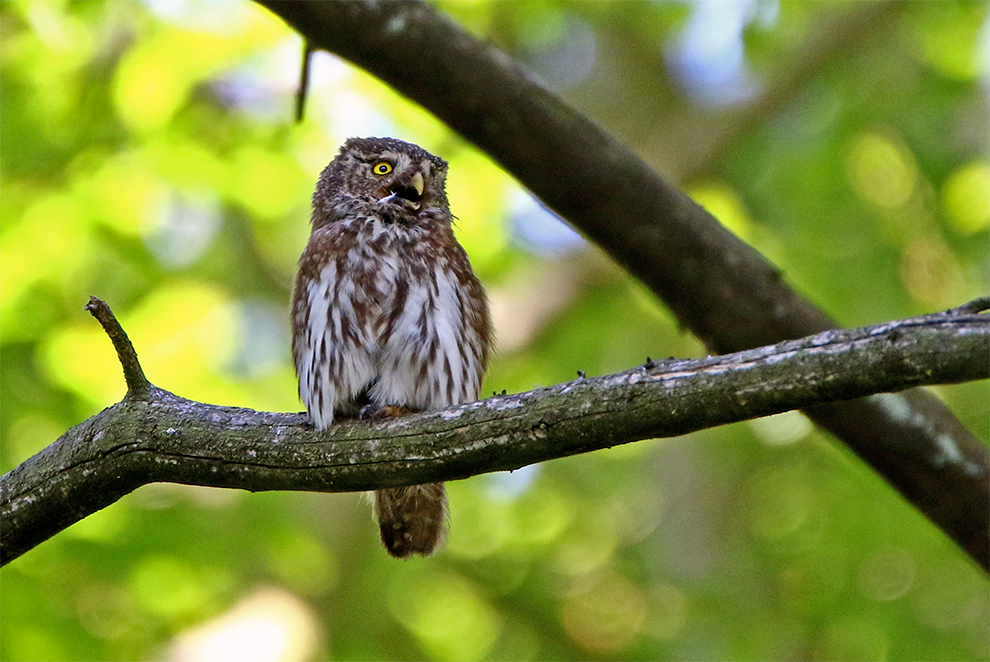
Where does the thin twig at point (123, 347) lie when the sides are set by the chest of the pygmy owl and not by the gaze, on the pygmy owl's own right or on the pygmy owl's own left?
on the pygmy owl's own right

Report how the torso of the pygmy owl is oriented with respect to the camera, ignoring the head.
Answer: toward the camera
